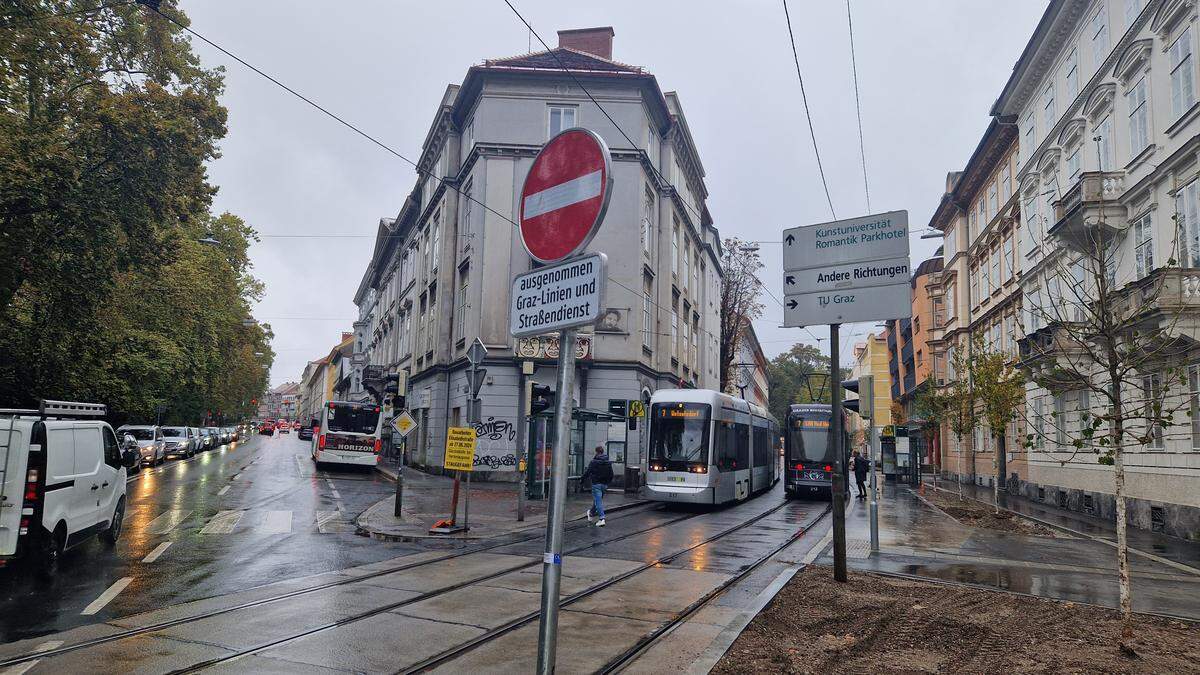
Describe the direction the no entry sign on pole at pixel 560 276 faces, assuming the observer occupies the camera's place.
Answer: facing the viewer and to the left of the viewer

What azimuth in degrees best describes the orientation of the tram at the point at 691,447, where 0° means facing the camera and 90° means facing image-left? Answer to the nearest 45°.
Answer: approximately 45°

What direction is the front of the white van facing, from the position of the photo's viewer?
facing away from the viewer and to the right of the viewer

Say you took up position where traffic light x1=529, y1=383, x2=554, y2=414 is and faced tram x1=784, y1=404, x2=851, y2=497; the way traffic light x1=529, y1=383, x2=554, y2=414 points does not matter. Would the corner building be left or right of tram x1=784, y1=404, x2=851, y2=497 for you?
left

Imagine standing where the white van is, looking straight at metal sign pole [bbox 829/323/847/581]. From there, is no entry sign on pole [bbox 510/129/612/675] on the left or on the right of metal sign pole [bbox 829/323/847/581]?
right
